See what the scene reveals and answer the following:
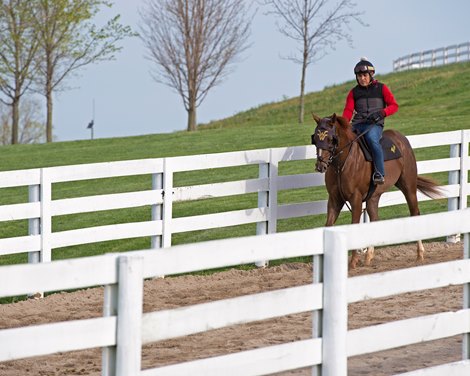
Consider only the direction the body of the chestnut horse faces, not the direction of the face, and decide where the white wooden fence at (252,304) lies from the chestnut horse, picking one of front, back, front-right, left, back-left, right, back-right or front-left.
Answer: front-left

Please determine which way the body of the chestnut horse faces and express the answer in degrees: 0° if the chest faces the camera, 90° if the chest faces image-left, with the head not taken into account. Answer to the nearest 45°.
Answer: approximately 45°

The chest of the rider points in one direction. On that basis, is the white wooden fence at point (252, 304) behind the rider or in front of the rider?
in front
